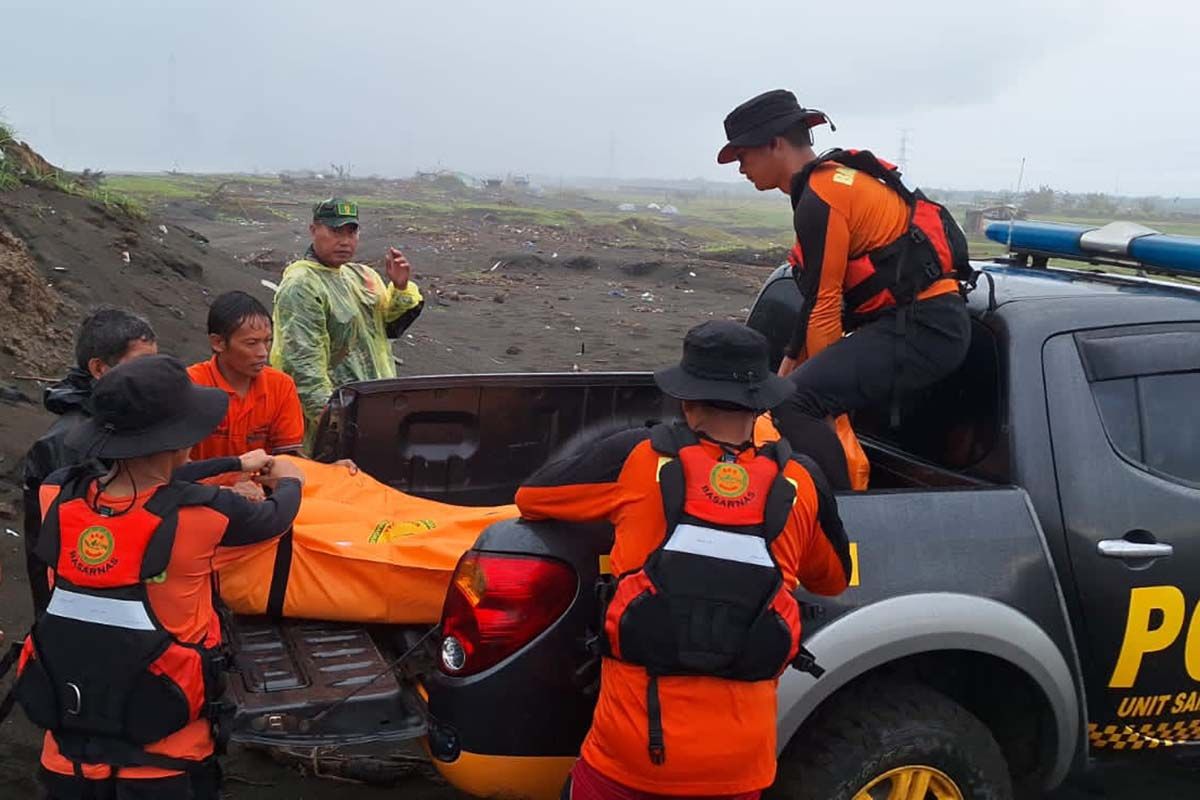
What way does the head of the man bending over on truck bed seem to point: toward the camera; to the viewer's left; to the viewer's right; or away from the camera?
to the viewer's left

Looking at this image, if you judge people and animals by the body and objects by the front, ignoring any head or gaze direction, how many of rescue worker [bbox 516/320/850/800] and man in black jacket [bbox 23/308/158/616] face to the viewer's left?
0

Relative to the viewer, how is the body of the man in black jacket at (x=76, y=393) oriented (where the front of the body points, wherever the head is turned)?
to the viewer's right

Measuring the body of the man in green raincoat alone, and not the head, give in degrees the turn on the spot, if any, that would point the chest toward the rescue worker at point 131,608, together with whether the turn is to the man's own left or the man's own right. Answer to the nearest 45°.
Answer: approximately 45° to the man's own right

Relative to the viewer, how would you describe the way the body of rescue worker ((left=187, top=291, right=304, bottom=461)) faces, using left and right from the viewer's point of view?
facing the viewer and to the right of the viewer

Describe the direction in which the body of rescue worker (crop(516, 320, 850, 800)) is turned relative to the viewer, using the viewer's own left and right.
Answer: facing away from the viewer

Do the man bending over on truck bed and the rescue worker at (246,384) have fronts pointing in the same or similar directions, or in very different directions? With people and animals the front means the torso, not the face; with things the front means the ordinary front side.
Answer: very different directions

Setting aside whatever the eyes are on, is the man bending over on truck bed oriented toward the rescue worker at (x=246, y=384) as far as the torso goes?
yes

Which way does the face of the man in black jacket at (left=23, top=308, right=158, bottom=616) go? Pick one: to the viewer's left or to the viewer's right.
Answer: to the viewer's right

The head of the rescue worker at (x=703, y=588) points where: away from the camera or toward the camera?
away from the camera

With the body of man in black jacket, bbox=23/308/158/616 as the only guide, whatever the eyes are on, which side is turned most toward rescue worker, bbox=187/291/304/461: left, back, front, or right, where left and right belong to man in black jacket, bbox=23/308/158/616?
front

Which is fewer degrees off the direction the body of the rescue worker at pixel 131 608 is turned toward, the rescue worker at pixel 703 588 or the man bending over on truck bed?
the man bending over on truck bed

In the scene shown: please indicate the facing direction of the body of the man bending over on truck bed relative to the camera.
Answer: to the viewer's left

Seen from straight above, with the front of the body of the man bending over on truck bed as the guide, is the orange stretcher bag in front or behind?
in front
